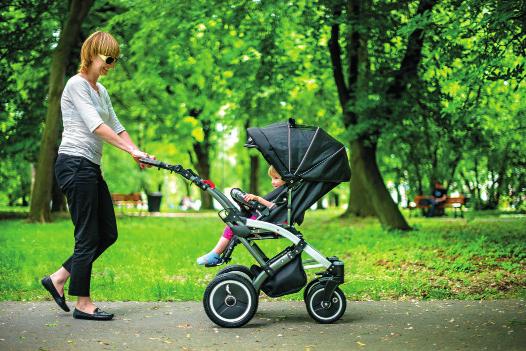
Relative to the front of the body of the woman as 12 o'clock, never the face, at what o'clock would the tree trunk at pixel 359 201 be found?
The tree trunk is roughly at 10 o'clock from the woman.

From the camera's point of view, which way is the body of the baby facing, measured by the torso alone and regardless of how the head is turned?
to the viewer's left

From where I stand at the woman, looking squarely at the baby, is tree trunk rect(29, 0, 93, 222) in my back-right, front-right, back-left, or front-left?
back-left

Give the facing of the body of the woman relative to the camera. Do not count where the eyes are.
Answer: to the viewer's right

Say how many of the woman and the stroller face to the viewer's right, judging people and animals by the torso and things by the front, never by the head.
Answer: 2

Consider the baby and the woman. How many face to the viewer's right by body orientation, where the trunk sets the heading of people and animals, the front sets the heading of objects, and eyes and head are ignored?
1

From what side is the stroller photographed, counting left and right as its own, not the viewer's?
right

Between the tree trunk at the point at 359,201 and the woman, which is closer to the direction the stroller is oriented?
the tree trunk

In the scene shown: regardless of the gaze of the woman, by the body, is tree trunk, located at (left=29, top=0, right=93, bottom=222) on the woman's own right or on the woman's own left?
on the woman's own left

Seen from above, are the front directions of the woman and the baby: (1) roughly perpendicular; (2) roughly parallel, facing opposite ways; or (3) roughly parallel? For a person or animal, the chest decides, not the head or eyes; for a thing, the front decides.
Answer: roughly parallel, facing opposite ways

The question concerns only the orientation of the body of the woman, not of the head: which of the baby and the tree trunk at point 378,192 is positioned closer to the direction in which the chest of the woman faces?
the baby

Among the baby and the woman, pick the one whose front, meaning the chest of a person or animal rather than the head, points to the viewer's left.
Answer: the baby

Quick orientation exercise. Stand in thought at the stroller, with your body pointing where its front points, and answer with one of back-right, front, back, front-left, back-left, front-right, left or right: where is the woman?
back

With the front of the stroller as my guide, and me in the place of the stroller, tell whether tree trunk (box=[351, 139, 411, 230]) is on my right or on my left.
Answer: on my left

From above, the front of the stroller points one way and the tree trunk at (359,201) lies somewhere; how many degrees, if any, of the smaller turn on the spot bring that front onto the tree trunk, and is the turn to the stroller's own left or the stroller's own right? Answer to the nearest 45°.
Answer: approximately 90° to the stroller's own left

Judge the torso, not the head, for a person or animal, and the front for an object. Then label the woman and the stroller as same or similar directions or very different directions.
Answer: same or similar directions

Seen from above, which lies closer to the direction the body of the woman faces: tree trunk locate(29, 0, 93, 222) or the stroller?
the stroller
